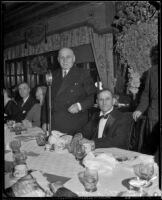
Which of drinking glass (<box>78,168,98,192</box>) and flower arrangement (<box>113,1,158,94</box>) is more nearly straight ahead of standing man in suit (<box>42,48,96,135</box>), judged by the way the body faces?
the drinking glass

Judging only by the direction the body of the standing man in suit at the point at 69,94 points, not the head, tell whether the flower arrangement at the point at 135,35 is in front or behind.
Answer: behind

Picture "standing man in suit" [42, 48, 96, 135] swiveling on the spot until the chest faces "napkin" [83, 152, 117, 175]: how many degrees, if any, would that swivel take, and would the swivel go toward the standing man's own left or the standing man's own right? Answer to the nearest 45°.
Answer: approximately 45° to the standing man's own left

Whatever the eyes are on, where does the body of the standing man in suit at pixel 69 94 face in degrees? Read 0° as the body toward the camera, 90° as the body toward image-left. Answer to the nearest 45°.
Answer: approximately 45°

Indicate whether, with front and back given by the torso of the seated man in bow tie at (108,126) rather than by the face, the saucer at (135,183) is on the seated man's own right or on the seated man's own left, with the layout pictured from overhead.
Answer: on the seated man's own left
